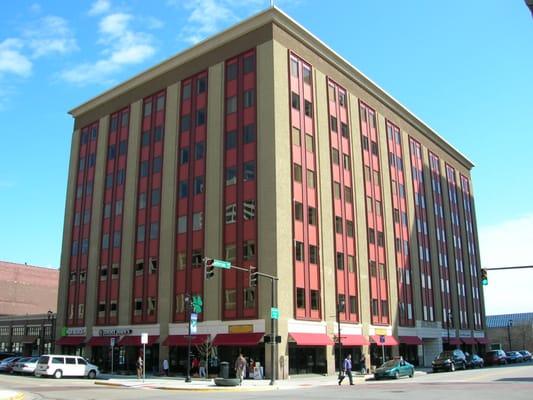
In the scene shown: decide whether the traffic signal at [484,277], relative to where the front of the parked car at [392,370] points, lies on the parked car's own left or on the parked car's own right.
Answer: on the parked car's own left
